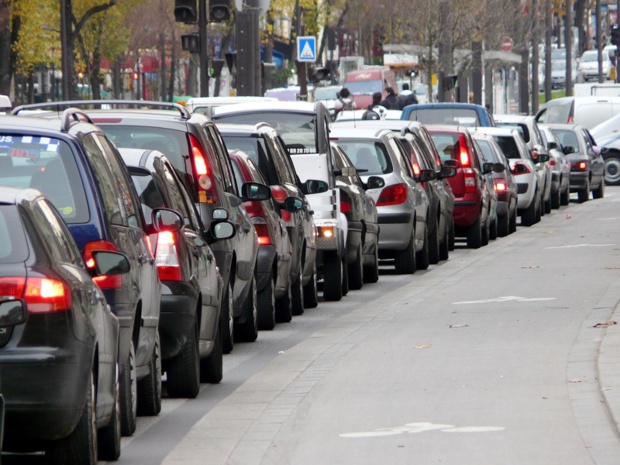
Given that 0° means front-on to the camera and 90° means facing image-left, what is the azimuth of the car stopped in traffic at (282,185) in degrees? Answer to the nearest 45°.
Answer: approximately 180°

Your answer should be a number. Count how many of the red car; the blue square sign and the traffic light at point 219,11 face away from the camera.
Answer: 1

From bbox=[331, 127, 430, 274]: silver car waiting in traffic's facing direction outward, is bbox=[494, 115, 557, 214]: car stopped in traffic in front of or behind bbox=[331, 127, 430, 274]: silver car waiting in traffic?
in front

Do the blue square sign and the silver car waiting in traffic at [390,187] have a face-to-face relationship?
yes

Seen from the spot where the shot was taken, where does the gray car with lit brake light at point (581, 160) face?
facing away from the viewer

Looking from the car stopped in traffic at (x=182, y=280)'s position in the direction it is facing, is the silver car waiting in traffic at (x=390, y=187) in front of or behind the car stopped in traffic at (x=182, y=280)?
in front

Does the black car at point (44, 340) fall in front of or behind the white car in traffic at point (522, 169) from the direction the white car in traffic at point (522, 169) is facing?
behind

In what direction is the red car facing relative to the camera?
away from the camera

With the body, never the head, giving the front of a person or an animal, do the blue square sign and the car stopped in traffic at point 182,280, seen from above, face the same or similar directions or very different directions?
very different directions

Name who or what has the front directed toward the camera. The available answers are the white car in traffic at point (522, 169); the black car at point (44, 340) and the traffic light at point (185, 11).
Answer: the traffic light

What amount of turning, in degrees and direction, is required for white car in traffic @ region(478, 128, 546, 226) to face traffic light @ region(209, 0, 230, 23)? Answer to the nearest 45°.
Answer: approximately 135° to its left

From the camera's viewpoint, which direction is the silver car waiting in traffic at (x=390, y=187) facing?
away from the camera

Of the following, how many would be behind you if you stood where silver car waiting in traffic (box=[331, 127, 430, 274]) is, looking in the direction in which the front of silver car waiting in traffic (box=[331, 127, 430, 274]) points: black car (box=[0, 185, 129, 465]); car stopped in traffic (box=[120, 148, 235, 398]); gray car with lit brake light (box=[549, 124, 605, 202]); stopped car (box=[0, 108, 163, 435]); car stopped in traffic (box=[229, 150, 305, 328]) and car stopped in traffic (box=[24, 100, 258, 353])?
5

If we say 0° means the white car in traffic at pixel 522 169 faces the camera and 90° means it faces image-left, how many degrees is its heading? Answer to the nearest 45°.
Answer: approximately 180°
